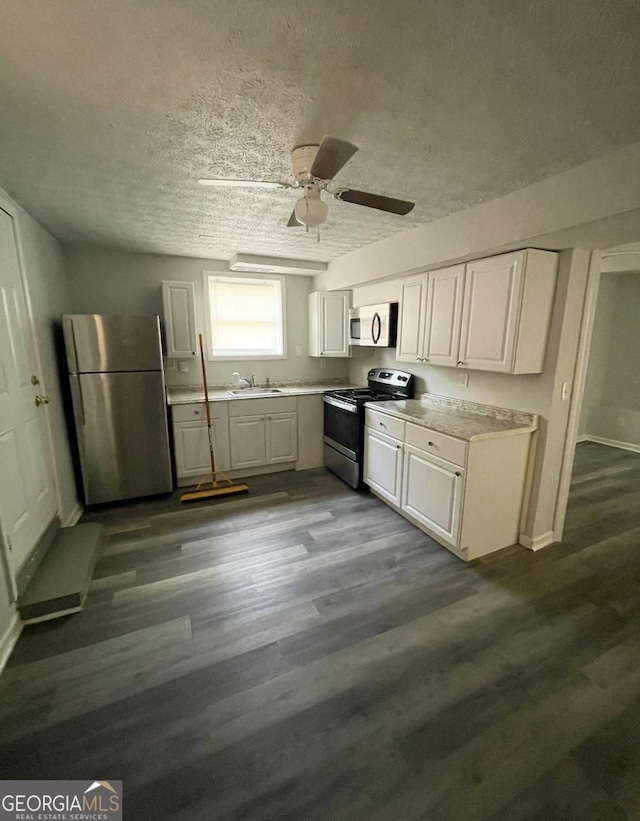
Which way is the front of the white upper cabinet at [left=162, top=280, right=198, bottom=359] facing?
toward the camera

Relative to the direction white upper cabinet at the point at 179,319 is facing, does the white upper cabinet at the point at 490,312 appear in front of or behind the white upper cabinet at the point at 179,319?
in front

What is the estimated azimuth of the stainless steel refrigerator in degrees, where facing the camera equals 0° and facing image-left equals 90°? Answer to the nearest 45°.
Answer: approximately 0°

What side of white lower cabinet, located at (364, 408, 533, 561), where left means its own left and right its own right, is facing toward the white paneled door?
front

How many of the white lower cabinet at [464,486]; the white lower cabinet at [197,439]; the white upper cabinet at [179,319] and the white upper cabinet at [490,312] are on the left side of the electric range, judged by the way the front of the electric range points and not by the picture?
2

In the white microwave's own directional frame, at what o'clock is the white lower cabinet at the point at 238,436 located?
The white lower cabinet is roughly at 1 o'clock from the white microwave.

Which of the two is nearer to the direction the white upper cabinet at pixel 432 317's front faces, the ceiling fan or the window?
the ceiling fan

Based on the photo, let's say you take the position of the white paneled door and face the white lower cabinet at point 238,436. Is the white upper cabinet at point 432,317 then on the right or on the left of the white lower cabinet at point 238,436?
right

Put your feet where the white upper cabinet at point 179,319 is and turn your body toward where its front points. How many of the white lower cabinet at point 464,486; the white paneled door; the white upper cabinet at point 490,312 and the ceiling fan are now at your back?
0

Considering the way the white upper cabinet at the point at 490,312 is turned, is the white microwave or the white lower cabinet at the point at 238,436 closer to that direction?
the white lower cabinet

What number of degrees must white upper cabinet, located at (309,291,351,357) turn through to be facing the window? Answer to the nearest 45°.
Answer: approximately 90° to its right

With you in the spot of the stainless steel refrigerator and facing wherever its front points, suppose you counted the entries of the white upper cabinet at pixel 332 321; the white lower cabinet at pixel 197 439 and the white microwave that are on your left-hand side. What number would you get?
3

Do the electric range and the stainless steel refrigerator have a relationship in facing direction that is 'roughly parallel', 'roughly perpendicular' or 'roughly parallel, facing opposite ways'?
roughly perpendicular

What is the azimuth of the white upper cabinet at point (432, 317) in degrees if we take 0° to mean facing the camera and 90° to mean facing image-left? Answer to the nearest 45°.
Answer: approximately 45°

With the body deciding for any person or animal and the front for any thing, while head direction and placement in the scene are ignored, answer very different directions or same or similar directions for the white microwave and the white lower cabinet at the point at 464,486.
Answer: same or similar directions

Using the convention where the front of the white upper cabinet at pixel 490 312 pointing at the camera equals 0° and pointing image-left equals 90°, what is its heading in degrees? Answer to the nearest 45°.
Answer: approximately 45°

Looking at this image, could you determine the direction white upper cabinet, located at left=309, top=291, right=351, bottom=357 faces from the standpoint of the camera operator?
facing the viewer

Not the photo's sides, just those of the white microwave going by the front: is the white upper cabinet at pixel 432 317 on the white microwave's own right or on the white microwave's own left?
on the white microwave's own left

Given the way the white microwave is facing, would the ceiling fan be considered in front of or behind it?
in front
